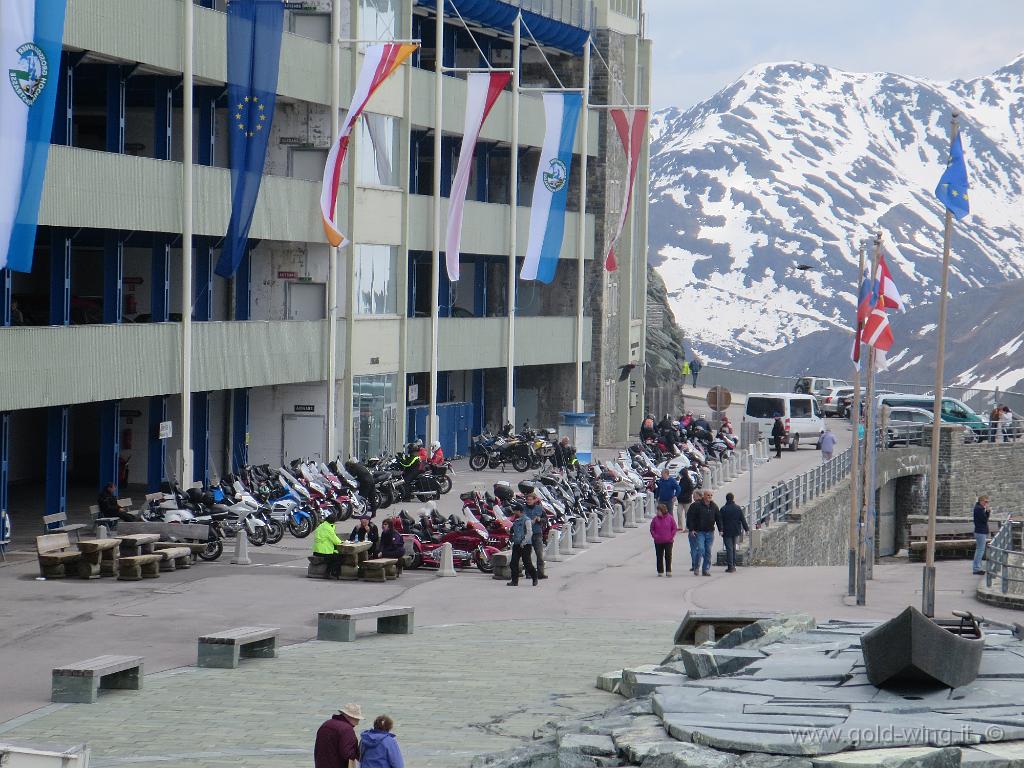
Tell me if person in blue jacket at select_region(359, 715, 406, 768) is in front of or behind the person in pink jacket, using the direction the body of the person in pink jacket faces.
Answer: in front

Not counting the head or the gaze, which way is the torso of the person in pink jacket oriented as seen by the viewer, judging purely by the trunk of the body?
toward the camera

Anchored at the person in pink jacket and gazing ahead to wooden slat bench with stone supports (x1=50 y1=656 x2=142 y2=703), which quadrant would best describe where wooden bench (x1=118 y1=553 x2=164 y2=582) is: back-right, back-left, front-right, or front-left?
front-right

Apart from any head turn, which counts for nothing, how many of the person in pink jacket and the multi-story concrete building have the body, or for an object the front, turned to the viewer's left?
0

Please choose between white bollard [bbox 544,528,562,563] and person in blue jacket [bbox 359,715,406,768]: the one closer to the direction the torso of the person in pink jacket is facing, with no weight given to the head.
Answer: the person in blue jacket

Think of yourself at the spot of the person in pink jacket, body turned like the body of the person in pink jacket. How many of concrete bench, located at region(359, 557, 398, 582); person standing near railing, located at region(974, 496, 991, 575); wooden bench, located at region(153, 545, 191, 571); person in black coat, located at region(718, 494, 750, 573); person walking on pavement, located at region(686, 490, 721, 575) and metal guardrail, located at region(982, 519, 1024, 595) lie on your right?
2

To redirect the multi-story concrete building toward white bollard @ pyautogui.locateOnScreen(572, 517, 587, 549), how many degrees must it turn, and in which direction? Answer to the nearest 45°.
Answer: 0° — it already faces it

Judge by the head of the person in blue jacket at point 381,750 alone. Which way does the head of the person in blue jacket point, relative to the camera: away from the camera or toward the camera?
away from the camera

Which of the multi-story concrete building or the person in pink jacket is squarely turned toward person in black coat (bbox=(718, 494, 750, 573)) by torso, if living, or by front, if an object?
the multi-story concrete building

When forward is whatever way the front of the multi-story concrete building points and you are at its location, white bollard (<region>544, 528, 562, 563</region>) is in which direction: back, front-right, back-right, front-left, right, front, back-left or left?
front

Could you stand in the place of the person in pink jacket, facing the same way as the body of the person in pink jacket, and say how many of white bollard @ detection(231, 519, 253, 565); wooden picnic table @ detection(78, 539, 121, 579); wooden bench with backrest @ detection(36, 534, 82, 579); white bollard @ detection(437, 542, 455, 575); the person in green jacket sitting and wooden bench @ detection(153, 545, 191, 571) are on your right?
6

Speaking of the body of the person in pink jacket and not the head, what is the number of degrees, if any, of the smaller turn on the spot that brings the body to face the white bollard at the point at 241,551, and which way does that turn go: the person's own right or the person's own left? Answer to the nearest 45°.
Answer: approximately 90° to the person's own right

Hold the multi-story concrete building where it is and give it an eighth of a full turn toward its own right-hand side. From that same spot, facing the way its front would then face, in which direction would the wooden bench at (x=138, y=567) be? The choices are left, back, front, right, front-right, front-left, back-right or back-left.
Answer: front

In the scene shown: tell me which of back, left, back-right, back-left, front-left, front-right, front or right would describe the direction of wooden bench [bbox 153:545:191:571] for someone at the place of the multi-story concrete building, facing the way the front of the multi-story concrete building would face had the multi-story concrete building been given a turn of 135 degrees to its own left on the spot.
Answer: back

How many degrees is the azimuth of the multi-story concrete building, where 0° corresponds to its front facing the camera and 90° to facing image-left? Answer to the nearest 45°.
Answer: approximately 315°

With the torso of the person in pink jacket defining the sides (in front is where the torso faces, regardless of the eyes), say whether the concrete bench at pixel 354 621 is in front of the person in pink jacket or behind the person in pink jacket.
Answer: in front
